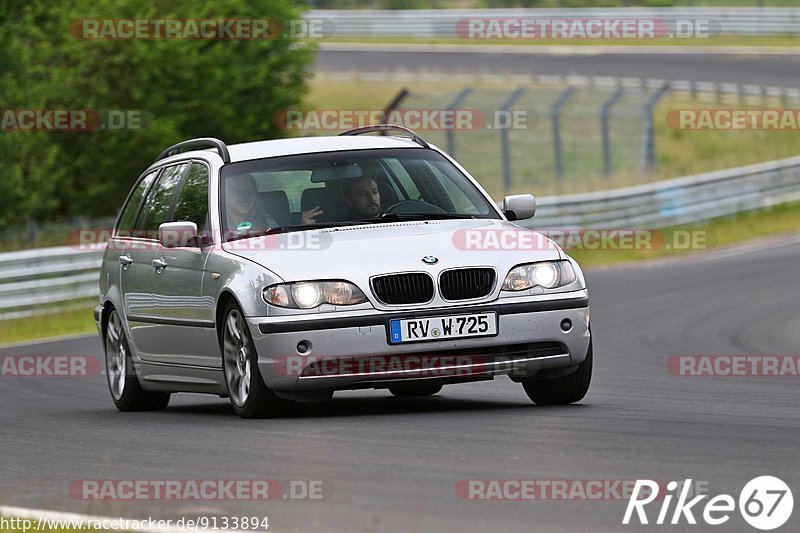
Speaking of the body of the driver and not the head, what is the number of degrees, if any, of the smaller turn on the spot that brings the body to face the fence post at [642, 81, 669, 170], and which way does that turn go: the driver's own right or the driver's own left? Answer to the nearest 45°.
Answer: approximately 135° to the driver's own left

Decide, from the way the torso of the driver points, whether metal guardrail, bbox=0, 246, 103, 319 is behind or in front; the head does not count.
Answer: behind

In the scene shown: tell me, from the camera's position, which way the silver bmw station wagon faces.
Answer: facing the viewer and to the right of the viewer

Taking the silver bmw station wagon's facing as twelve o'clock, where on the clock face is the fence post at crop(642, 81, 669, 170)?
The fence post is roughly at 8 o'clock from the silver bmw station wagon.

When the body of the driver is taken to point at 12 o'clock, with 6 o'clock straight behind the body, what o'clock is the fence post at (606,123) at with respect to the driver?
The fence post is roughly at 8 o'clock from the driver.

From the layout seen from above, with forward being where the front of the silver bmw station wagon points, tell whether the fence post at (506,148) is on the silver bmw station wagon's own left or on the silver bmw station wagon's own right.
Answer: on the silver bmw station wagon's own left

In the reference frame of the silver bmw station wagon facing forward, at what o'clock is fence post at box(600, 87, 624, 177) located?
The fence post is roughly at 8 o'clock from the silver bmw station wagon.

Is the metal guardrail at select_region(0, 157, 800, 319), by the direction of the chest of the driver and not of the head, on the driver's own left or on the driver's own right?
on the driver's own left

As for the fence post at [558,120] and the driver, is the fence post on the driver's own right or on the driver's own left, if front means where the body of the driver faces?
on the driver's own left
